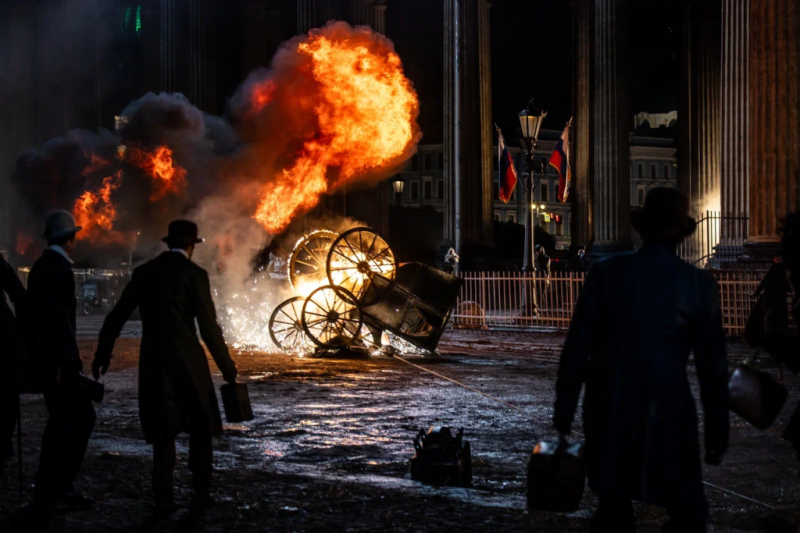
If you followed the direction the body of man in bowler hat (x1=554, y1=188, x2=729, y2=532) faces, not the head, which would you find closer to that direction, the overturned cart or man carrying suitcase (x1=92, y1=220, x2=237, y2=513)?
the overturned cart

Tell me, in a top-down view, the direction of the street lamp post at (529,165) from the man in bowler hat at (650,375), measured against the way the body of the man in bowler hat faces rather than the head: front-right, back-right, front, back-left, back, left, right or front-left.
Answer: front

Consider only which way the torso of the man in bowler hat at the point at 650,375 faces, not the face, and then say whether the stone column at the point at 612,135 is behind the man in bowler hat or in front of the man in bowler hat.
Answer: in front

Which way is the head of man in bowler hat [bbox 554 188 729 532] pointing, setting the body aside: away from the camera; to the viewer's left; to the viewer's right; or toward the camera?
away from the camera

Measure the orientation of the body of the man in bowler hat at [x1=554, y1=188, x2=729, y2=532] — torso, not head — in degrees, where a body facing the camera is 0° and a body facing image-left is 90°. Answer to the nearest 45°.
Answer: approximately 180°

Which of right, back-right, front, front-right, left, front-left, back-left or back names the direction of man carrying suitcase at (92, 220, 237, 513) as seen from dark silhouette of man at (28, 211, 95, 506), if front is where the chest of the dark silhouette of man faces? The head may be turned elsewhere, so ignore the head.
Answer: front-right

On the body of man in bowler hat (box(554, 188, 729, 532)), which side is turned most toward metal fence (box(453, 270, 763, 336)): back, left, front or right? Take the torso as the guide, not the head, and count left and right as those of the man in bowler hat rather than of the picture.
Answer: front
